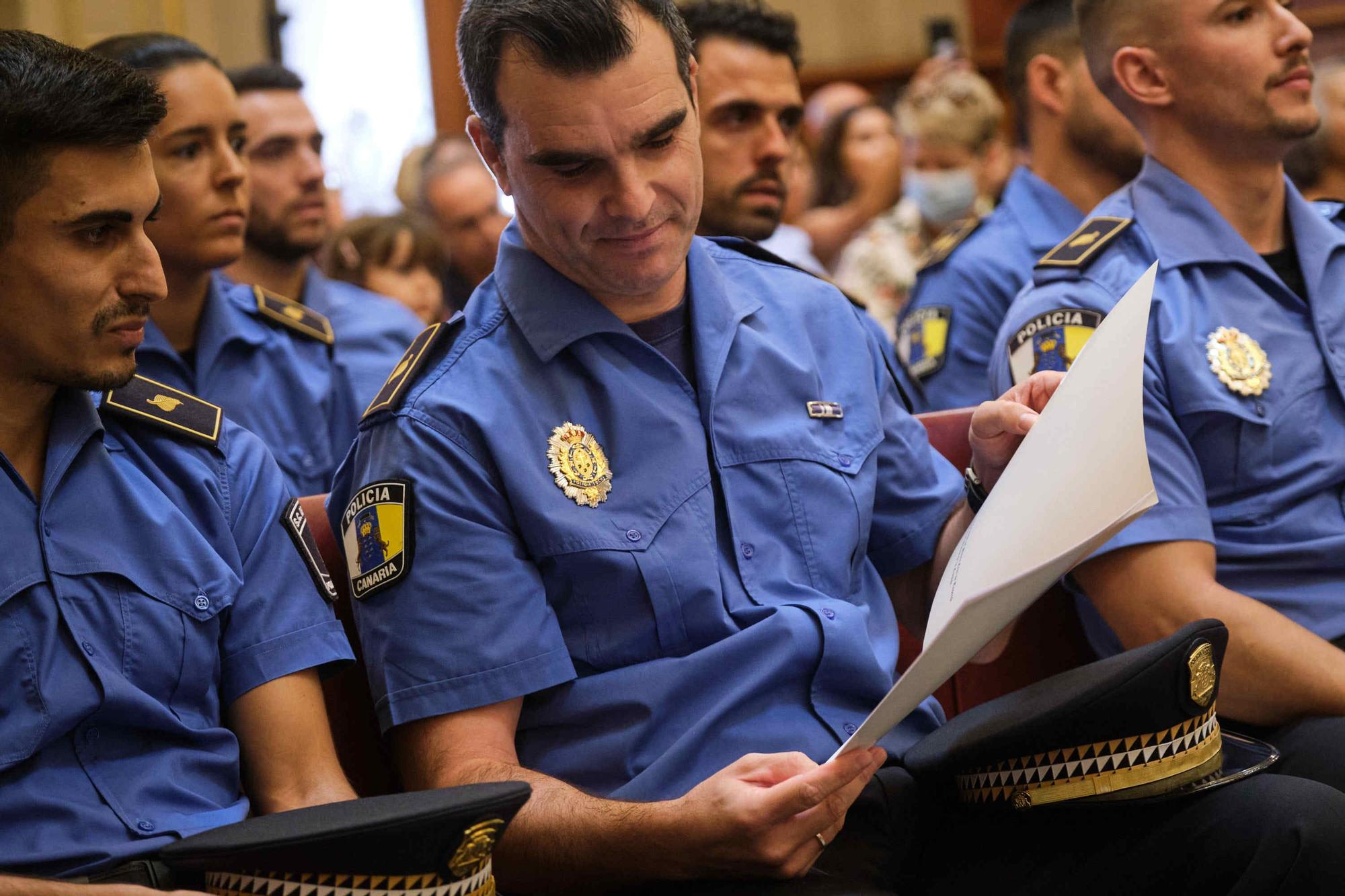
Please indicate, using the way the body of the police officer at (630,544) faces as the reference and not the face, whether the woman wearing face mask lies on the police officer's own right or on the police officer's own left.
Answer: on the police officer's own left

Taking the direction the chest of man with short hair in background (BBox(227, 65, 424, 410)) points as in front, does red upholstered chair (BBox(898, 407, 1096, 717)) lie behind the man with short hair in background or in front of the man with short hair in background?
in front

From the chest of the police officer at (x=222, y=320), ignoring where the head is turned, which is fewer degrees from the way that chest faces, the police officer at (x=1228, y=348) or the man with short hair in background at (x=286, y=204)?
the police officer

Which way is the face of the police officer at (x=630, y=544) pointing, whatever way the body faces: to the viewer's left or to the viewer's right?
to the viewer's right

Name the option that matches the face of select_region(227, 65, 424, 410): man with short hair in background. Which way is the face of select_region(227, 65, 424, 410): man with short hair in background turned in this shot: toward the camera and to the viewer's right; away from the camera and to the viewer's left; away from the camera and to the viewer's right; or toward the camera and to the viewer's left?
toward the camera and to the viewer's right

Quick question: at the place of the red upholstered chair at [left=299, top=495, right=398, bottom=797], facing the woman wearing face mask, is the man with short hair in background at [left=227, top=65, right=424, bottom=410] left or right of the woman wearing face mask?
left

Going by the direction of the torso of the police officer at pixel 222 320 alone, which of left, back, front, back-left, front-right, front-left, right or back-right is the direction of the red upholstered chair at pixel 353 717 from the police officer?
front-right

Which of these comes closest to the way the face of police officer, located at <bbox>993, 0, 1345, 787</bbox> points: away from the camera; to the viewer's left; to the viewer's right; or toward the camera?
to the viewer's right
